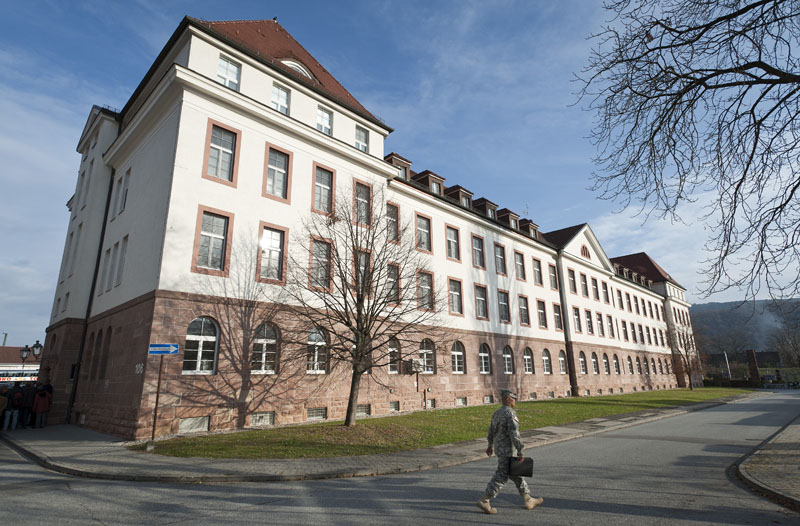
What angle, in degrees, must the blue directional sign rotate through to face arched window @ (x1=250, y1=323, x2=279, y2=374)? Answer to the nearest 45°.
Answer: approximately 135° to its left

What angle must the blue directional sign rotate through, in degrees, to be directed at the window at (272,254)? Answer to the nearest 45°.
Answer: approximately 135° to its left

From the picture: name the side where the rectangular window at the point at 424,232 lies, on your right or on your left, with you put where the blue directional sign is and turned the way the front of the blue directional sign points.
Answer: on your left

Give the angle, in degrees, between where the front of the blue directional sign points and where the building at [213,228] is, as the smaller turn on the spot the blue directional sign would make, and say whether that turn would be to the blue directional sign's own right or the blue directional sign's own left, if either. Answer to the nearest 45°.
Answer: approximately 180°

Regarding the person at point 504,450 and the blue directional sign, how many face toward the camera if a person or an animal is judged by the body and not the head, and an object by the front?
1

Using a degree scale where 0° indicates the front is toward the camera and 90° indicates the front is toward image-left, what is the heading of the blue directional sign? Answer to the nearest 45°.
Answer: approximately 0°

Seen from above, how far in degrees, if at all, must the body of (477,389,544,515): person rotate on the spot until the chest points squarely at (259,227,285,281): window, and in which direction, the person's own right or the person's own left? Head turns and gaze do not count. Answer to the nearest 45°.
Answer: approximately 135° to the person's own left

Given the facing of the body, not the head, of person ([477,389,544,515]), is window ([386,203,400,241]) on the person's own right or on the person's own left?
on the person's own left

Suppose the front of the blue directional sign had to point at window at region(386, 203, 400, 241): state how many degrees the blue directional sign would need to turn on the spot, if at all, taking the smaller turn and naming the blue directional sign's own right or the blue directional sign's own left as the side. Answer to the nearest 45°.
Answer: approximately 135° to the blue directional sign's own left

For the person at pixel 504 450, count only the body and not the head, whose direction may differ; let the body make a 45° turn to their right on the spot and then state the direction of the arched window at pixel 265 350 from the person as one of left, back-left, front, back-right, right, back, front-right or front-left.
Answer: back

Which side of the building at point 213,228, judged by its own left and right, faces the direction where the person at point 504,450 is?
front
